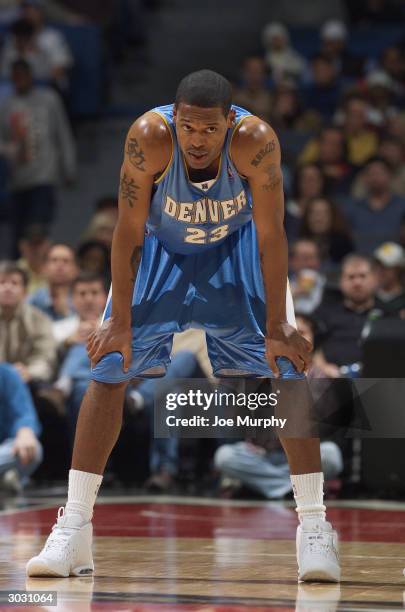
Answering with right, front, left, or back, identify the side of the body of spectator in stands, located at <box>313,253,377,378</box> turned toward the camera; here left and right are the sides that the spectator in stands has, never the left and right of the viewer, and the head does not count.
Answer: front

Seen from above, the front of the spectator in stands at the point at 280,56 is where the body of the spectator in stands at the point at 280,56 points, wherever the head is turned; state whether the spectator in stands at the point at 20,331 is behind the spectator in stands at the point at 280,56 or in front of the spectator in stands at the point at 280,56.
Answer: in front

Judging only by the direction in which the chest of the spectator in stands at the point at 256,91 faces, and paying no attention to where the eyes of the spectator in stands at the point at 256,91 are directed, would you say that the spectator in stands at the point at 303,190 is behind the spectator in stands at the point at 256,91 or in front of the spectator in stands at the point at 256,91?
in front

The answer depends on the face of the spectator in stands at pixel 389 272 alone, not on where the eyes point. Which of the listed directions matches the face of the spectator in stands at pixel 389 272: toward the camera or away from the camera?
toward the camera

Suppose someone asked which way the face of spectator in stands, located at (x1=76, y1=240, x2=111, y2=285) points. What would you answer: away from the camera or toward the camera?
toward the camera

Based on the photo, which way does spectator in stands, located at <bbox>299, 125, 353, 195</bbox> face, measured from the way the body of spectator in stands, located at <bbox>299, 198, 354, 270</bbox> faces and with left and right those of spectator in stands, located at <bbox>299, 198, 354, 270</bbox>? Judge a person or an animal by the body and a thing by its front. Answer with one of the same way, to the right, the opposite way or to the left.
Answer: the same way

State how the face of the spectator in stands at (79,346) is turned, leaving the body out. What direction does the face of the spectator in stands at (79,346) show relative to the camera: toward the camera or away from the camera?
toward the camera

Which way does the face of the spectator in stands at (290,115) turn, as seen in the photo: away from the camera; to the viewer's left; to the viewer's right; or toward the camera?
toward the camera

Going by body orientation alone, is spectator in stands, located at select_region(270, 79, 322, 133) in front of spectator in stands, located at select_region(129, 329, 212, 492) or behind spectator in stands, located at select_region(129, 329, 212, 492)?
behind

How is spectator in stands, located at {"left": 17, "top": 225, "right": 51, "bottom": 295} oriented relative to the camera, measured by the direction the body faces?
toward the camera

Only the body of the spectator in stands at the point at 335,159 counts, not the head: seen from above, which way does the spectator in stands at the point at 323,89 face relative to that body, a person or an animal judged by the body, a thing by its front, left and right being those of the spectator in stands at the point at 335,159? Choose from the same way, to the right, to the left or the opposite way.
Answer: the same way

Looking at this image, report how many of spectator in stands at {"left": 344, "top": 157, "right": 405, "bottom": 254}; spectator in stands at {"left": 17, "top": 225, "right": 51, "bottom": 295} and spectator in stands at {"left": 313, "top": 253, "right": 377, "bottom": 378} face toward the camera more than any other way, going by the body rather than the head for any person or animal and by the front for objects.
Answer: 3

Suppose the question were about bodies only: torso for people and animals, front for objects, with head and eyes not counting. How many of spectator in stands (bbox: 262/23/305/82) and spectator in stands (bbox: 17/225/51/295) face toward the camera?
2

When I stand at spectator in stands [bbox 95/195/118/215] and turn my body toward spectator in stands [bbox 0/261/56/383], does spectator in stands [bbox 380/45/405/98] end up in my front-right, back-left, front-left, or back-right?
back-left

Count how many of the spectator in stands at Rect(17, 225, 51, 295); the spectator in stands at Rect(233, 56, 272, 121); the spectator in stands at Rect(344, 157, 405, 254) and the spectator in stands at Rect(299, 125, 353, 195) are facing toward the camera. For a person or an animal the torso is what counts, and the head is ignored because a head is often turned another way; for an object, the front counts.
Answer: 4

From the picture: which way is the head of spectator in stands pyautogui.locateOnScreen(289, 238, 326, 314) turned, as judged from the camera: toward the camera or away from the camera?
toward the camera

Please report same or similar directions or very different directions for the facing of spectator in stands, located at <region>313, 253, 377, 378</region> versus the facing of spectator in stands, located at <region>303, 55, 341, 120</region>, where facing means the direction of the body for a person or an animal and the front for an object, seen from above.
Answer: same or similar directions

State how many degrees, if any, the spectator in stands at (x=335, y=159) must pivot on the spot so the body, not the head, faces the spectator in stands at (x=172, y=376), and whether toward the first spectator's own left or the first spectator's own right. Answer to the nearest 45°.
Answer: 0° — they already face them

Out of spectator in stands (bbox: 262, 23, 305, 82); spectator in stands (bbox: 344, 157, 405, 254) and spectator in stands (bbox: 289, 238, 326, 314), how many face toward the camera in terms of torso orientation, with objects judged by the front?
3
